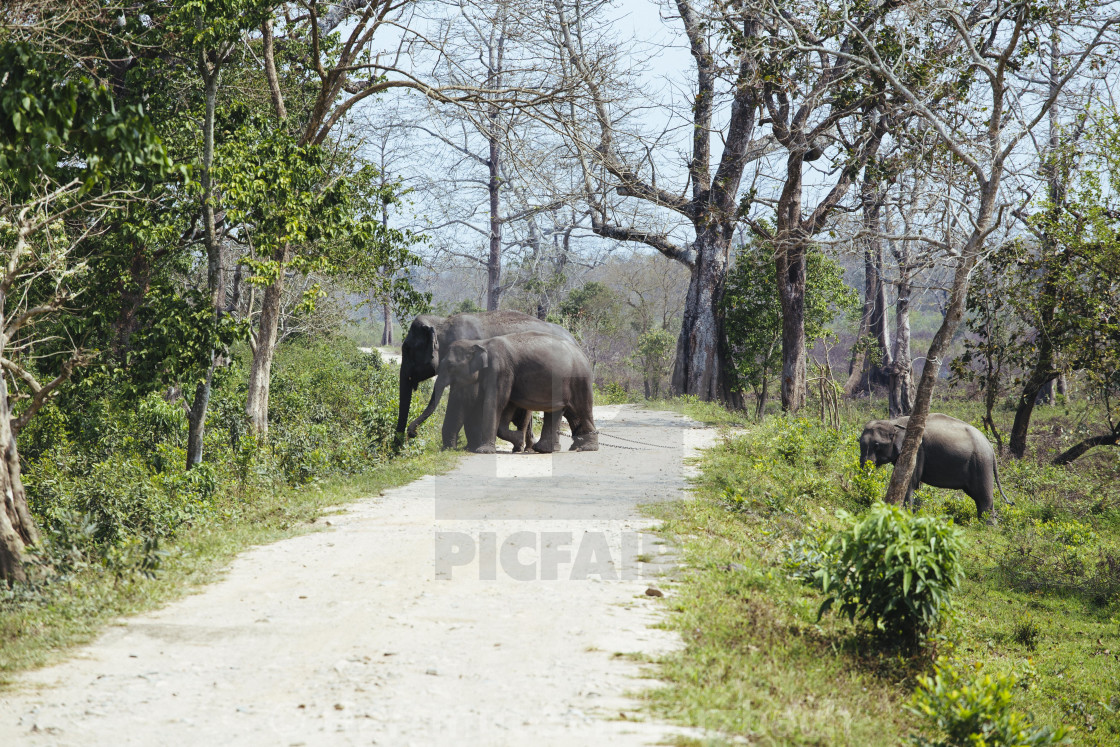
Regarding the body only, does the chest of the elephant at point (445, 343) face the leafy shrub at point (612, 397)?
no

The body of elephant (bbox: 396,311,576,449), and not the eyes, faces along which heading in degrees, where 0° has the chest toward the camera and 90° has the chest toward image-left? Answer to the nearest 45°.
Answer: approximately 90°

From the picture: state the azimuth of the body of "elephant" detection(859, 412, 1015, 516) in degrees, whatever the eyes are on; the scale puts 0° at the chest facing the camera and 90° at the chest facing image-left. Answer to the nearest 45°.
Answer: approximately 90°

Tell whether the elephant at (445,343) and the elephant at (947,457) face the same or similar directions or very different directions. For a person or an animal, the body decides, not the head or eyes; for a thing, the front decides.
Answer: same or similar directions

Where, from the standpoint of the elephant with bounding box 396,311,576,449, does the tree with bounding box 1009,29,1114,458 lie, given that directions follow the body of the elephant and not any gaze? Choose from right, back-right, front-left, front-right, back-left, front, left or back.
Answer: back

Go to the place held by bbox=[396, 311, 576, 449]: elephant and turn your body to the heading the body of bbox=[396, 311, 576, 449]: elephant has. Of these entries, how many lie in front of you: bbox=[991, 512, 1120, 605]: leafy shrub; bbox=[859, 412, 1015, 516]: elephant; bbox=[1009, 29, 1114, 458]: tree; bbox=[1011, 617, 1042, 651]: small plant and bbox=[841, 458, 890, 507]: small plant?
0

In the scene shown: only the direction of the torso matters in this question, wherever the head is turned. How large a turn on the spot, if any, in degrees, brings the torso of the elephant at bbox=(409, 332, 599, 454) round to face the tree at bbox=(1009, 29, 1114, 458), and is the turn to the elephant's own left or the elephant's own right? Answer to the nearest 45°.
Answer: approximately 180°

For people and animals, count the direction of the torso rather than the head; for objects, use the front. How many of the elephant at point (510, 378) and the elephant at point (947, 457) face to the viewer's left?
2

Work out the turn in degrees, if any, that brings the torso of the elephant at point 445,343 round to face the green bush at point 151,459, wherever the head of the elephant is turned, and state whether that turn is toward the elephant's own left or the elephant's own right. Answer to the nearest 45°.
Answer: approximately 45° to the elephant's own left

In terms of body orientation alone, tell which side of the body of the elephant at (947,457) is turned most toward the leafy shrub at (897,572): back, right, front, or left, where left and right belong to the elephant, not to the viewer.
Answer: left

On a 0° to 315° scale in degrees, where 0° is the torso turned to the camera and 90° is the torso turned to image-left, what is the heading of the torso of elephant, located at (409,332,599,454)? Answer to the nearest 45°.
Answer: approximately 90°

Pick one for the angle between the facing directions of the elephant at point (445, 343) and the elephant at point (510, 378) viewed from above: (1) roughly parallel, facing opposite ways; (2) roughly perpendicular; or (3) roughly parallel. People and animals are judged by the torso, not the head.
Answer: roughly parallel

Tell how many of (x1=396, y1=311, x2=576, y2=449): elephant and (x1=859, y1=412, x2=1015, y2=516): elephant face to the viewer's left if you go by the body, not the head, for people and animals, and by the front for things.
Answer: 2

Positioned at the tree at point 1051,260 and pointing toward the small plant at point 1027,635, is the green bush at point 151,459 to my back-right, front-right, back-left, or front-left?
front-right
